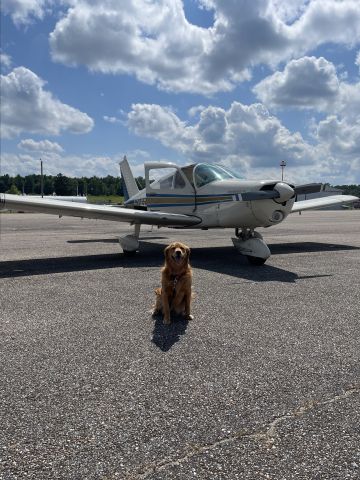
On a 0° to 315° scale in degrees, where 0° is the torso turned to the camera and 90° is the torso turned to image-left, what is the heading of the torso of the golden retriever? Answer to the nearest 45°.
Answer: approximately 0°

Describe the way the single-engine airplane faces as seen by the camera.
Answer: facing the viewer and to the right of the viewer
